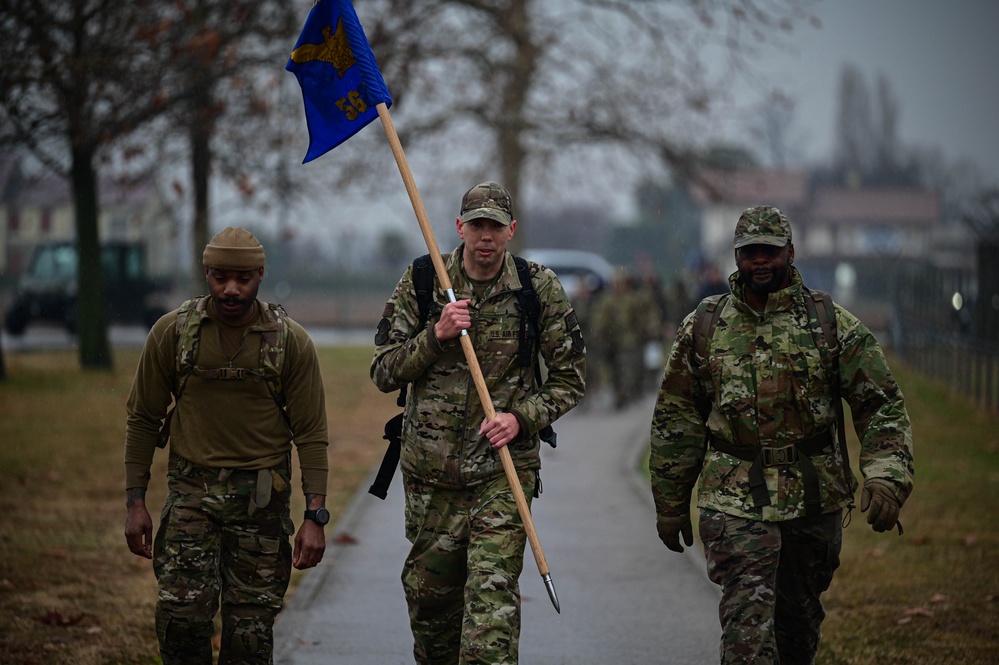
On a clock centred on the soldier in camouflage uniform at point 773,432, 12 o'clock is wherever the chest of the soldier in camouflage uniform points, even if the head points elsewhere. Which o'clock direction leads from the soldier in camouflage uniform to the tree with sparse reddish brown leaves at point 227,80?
The tree with sparse reddish brown leaves is roughly at 5 o'clock from the soldier in camouflage uniform.

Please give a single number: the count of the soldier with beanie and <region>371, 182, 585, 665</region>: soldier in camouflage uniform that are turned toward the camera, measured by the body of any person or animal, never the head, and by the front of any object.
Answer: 2

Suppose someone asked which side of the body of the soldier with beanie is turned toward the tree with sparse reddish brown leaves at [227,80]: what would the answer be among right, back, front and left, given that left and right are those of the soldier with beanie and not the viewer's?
back

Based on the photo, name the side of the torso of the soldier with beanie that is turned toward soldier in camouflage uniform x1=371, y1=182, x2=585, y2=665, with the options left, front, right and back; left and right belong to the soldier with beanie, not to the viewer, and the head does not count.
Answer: left

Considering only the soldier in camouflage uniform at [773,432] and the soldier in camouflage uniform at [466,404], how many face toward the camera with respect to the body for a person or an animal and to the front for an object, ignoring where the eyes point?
2
